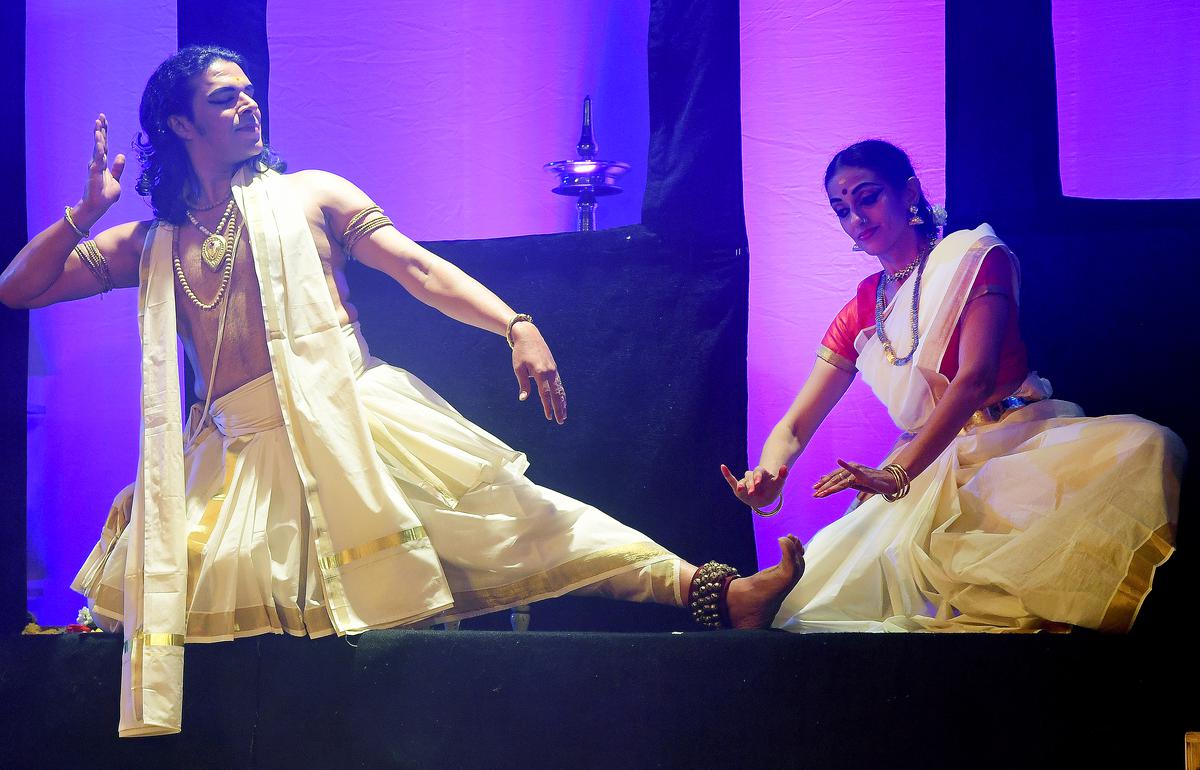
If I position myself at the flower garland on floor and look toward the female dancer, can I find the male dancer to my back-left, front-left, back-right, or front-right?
front-right

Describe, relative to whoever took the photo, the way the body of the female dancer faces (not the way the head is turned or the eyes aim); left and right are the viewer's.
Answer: facing the viewer and to the left of the viewer

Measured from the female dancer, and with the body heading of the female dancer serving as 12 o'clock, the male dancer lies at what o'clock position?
The male dancer is roughly at 1 o'clock from the female dancer.

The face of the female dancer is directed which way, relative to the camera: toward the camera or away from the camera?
toward the camera

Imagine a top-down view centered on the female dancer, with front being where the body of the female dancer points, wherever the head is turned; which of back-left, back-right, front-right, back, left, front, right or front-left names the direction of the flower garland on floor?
front-right
